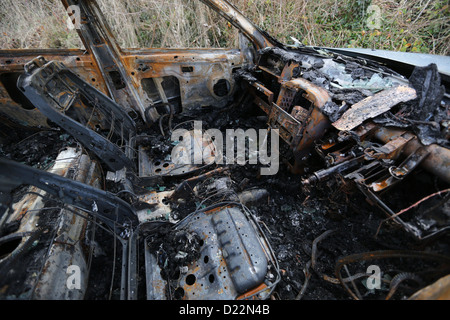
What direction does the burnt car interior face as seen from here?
to the viewer's right
